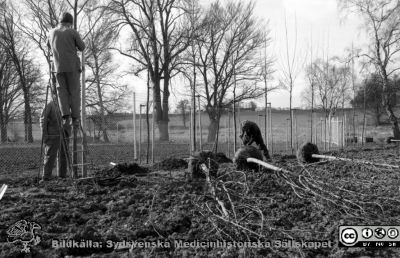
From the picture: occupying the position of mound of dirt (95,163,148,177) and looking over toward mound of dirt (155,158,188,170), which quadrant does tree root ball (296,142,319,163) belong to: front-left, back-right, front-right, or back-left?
front-right

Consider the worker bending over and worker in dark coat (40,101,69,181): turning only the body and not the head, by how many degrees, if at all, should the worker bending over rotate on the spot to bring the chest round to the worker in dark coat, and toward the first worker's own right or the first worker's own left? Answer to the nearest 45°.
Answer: approximately 45° to the first worker's own left

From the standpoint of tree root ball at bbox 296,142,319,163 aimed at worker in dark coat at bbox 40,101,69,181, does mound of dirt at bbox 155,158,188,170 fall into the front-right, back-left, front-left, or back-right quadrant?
front-right

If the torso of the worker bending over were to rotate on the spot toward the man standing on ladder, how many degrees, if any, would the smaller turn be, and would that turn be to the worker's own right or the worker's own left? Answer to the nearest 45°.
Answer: approximately 45° to the worker's own left

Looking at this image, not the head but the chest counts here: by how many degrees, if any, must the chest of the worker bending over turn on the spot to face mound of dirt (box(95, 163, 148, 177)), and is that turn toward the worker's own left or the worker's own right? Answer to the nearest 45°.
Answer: approximately 45° to the worker's own left

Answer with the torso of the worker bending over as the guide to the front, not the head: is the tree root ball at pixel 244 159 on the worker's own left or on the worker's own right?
on the worker's own left

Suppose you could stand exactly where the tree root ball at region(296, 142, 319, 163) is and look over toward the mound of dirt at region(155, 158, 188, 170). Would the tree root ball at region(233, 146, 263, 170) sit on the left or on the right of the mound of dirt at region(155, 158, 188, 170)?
left

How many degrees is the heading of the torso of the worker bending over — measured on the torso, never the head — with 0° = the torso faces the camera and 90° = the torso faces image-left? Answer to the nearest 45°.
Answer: approximately 90°
